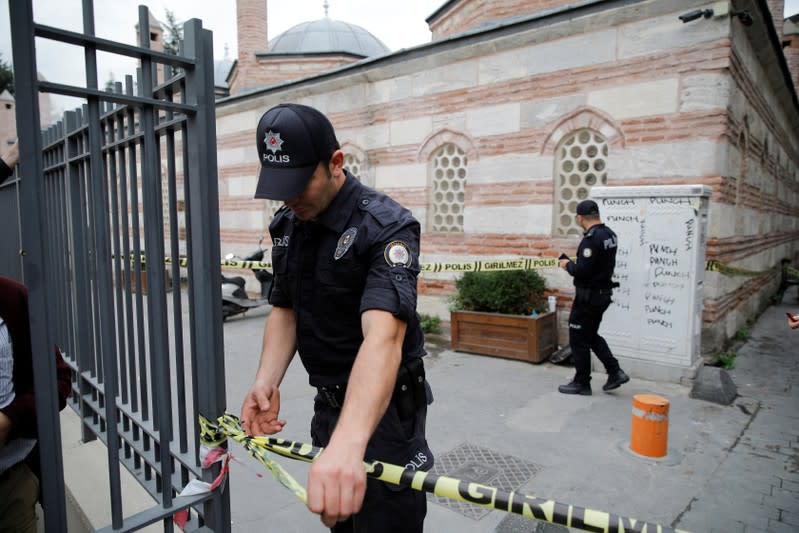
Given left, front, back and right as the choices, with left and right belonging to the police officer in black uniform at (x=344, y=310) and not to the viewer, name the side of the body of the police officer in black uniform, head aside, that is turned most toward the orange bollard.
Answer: back

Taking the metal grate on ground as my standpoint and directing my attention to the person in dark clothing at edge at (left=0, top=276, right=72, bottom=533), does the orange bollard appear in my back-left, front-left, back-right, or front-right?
back-left

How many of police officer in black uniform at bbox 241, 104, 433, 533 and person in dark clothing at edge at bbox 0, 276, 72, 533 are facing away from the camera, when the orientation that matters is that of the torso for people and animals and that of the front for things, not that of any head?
0

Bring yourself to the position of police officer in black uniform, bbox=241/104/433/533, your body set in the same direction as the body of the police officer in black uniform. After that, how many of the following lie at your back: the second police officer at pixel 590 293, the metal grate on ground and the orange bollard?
3

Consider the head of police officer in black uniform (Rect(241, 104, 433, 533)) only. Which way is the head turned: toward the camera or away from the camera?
toward the camera

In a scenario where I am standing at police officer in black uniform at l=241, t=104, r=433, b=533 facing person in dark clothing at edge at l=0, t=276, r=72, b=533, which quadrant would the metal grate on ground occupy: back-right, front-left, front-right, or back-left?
back-right

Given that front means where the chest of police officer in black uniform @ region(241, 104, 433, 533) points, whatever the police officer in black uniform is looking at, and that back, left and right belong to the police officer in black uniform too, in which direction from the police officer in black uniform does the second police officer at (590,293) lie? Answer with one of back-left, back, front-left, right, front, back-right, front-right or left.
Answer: back

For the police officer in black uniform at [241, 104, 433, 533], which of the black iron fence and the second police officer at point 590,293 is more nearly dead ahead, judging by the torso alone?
the black iron fence

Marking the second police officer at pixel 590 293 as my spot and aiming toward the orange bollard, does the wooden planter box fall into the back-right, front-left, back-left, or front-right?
back-right

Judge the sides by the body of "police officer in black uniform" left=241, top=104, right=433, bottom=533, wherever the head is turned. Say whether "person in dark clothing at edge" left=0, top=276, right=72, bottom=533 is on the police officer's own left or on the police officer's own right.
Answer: on the police officer's own right

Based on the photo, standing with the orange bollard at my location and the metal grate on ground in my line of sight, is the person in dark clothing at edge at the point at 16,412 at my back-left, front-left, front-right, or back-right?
front-left
